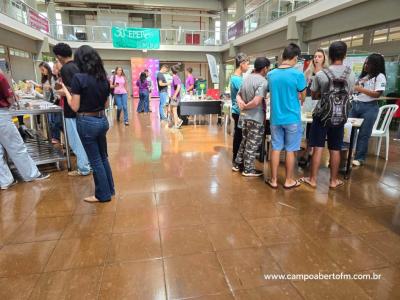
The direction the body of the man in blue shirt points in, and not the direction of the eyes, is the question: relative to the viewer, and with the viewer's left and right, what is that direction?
facing away from the viewer

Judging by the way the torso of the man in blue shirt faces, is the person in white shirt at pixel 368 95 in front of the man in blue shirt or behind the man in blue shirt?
in front

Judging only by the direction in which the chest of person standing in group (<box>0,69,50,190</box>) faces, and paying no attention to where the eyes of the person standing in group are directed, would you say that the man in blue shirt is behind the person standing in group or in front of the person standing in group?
in front

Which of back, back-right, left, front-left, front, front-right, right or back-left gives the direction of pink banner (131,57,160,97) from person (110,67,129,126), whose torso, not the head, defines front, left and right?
back

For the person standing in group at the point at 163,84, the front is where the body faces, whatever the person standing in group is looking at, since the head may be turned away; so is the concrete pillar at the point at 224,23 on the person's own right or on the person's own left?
on the person's own left

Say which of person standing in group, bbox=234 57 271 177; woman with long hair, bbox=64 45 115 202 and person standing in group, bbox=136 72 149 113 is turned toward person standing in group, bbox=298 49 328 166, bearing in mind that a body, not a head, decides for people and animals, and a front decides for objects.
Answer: person standing in group, bbox=234 57 271 177

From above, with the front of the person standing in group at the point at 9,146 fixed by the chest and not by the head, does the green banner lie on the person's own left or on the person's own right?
on the person's own left

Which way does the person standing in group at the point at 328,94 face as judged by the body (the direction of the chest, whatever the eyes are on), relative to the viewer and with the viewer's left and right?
facing away from the viewer

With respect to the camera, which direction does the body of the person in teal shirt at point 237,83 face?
to the viewer's right

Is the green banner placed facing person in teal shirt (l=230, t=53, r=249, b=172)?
yes

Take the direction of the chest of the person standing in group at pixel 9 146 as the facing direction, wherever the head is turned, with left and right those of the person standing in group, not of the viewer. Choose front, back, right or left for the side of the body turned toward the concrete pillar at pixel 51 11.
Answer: left

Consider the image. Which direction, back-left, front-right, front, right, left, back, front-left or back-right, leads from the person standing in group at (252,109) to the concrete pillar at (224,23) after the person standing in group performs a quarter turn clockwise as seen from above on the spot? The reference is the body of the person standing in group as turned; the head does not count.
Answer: back-left

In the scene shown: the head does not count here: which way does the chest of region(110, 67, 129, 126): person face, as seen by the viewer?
toward the camera

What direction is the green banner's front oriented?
toward the camera

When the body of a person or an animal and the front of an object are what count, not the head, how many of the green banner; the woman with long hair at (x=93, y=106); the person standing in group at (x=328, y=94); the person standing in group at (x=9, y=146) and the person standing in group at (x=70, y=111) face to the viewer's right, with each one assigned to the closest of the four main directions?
1

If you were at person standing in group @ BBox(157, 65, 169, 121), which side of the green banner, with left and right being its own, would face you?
front
